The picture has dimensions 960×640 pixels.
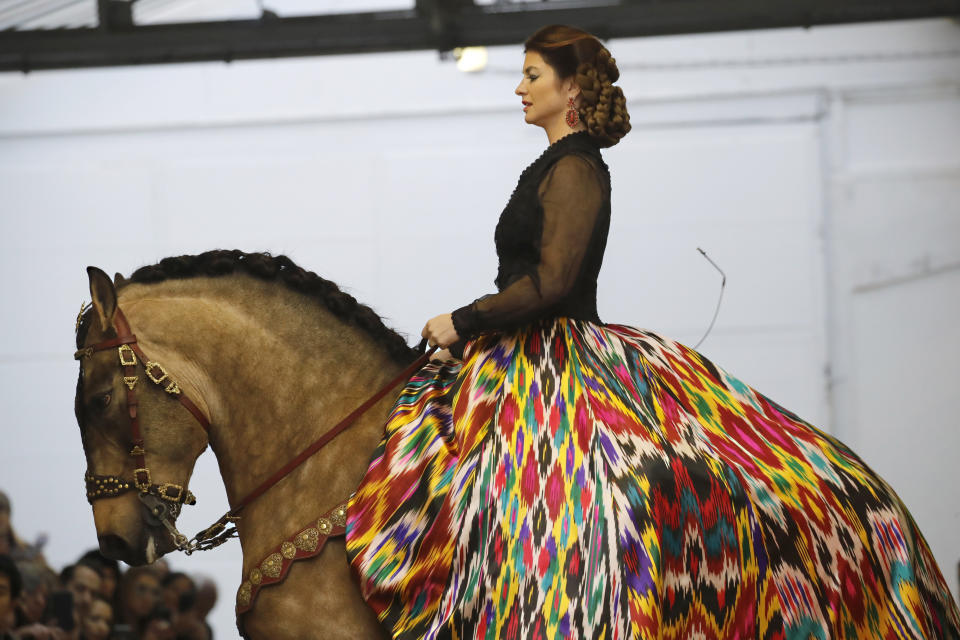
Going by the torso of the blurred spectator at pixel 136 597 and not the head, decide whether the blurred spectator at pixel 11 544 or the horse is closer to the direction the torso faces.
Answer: the horse

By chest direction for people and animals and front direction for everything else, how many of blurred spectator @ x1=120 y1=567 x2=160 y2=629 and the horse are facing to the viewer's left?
1

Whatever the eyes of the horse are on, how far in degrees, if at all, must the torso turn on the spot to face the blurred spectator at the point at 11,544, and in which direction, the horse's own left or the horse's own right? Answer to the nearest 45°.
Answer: approximately 90° to the horse's own right

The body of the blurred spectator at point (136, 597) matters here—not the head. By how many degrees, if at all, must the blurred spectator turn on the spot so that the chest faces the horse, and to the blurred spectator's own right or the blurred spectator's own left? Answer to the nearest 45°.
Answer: approximately 45° to the blurred spectator's own right

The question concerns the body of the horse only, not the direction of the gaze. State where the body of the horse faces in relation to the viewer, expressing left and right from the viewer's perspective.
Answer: facing to the left of the viewer

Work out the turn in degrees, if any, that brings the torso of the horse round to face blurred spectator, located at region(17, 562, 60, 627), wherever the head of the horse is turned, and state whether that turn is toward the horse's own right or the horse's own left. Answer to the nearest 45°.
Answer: approximately 90° to the horse's own right

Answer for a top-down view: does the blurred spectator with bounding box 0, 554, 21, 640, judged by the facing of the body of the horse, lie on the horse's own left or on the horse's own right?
on the horse's own right
